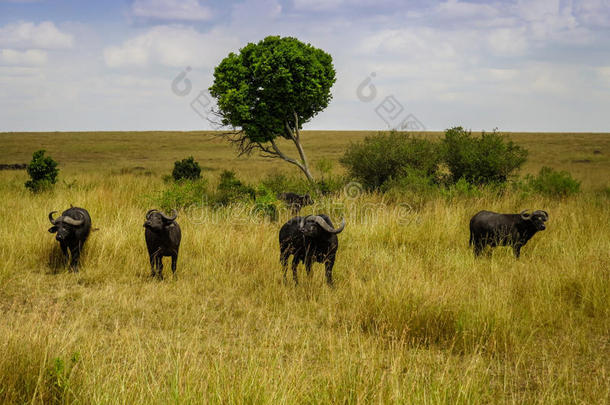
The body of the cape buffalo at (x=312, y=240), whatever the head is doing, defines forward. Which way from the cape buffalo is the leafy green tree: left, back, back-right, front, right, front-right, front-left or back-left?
back-left
